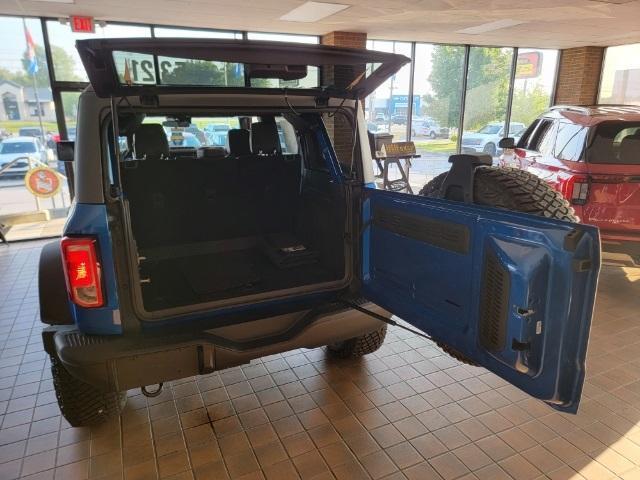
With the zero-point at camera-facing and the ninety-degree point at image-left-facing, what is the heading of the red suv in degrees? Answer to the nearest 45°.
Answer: approximately 135°

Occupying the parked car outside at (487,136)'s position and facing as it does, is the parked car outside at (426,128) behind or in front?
in front

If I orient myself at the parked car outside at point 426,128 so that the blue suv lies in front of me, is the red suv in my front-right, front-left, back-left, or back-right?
front-left

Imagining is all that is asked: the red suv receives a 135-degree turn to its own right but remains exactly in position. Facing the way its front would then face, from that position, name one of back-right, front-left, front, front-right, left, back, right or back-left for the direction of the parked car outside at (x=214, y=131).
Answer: back

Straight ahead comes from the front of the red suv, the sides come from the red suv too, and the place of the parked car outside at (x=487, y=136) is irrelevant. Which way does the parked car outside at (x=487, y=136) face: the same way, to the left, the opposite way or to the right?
to the left

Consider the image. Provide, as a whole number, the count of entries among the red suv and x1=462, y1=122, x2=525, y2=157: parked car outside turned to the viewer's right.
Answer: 0

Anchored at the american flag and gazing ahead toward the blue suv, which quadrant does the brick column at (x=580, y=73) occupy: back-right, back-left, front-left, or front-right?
front-left

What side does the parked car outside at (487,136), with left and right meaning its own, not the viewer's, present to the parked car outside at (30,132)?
front

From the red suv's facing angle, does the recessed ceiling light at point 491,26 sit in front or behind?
in front

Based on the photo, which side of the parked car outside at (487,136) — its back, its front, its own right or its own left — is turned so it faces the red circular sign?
front

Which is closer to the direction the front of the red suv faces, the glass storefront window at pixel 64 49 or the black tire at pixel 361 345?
the glass storefront window

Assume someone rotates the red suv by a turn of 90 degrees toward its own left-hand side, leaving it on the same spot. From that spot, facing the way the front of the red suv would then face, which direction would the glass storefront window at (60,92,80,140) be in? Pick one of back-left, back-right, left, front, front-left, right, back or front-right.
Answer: front-right

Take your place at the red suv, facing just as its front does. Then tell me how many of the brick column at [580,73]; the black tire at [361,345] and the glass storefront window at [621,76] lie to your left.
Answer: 1

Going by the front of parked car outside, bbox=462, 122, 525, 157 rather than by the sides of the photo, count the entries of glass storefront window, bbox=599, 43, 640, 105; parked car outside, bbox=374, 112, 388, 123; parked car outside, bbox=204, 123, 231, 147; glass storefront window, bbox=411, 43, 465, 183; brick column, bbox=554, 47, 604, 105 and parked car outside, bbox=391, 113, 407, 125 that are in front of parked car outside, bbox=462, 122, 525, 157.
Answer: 4

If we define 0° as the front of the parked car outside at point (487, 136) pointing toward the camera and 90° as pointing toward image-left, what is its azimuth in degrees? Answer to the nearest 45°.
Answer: approximately 45°

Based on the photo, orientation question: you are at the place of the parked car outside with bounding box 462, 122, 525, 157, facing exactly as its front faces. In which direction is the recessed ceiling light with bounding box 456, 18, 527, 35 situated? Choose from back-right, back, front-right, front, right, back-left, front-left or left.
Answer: front-left

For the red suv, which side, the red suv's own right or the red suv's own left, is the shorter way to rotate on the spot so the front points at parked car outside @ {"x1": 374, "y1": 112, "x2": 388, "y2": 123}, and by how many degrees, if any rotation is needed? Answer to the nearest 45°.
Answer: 0° — it already faces it
